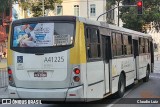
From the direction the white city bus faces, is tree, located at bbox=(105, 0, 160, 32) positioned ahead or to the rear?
ahead

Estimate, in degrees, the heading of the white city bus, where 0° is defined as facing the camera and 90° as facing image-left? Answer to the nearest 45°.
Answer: approximately 225°
